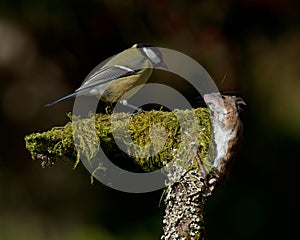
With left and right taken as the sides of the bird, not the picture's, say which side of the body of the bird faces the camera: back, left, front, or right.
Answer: right
